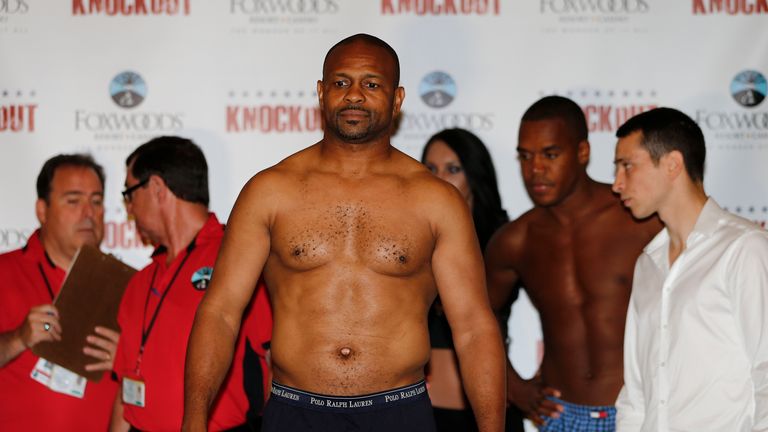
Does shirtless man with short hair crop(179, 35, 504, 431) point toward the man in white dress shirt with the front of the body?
no

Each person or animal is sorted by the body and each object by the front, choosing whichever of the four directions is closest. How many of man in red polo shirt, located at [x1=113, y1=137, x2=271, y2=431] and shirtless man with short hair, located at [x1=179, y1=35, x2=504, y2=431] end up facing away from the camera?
0

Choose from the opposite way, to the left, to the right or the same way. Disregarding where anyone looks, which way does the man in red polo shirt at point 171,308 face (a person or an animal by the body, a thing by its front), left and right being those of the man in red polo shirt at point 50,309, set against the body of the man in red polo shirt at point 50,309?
to the right

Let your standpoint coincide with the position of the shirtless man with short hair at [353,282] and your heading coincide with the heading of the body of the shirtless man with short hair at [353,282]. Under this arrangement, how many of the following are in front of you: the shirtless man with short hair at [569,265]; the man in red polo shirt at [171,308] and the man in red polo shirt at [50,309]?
0

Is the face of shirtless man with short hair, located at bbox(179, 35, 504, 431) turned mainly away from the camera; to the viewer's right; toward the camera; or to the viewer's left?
toward the camera

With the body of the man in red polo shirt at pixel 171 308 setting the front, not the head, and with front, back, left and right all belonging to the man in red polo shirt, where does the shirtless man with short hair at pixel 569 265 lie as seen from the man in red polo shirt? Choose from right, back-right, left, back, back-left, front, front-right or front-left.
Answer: back-left

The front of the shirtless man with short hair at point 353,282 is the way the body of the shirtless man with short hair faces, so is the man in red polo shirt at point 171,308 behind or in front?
behind

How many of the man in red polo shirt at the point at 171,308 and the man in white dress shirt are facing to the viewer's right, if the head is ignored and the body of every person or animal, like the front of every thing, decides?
0

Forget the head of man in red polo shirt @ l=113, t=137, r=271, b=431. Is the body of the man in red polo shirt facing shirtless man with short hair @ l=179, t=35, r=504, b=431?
no

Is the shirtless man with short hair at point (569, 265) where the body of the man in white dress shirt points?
no

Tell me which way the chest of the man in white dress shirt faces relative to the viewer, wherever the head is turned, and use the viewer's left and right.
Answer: facing the viewer and to the left of the viewer

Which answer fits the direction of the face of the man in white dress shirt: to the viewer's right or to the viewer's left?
to the viewer's left

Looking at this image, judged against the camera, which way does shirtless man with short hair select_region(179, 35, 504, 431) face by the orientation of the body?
toward the camera

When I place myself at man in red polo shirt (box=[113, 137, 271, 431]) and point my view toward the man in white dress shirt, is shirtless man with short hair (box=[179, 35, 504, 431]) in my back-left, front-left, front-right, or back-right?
front-right
